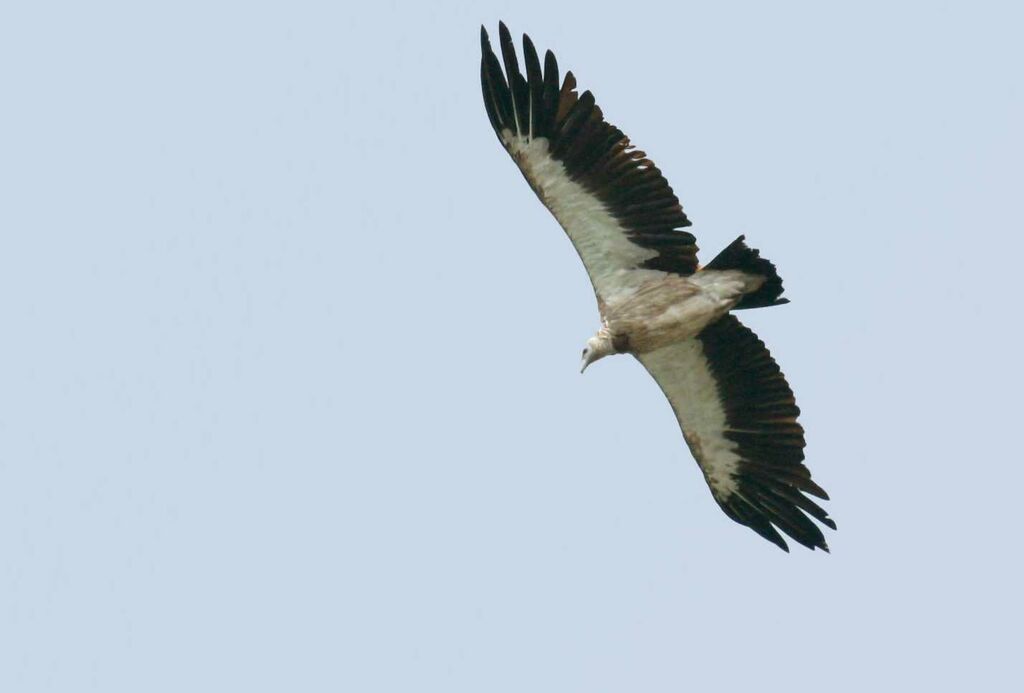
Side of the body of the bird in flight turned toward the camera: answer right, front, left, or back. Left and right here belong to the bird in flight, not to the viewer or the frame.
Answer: left
